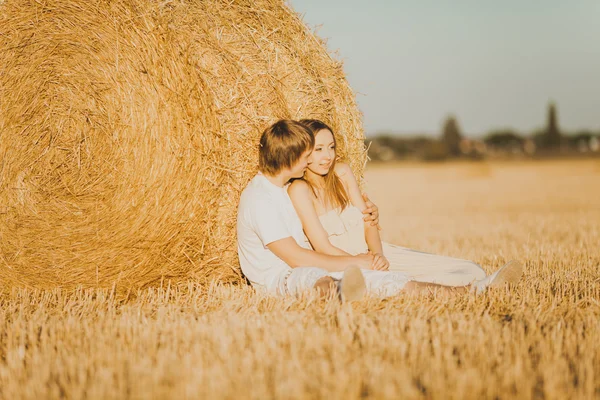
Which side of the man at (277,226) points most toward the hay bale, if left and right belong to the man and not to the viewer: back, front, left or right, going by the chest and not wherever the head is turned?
back

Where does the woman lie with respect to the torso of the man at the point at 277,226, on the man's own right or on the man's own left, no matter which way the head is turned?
on the man's own left

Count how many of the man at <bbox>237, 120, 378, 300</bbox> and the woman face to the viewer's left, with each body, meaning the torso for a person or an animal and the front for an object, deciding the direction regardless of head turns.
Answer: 0

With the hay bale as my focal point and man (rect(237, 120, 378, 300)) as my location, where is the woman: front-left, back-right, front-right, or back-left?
back-right

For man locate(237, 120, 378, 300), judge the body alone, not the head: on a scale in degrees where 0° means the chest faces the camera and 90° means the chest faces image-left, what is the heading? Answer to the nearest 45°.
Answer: approximately 270°

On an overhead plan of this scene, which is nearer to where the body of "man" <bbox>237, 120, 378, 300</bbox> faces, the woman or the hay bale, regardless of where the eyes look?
the woman

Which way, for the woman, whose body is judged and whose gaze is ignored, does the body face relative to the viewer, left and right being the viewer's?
facing the viewer and to the right of the viewer

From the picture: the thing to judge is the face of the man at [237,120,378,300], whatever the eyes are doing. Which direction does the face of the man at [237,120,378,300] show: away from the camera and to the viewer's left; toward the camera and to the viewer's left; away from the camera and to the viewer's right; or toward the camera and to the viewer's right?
away from the camera and to the viewer's right
